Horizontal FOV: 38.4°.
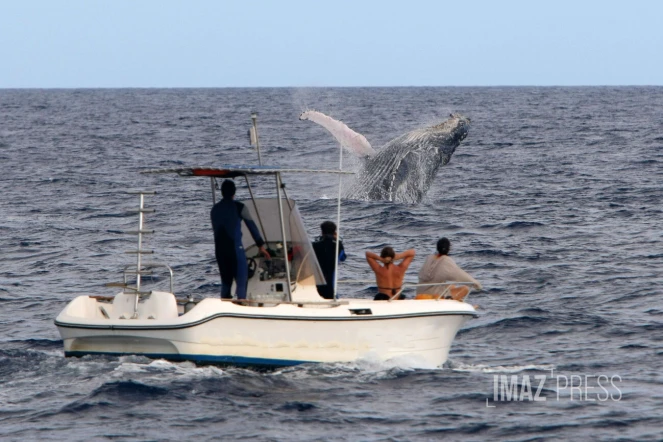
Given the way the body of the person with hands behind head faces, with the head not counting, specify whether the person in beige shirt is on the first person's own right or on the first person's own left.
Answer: on the first person's own right

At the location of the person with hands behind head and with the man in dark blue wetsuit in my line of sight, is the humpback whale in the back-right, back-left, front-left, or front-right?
back-right

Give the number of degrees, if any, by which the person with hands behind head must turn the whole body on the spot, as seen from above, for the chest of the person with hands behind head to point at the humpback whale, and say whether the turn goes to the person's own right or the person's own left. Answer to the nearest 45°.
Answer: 0° — they already face it

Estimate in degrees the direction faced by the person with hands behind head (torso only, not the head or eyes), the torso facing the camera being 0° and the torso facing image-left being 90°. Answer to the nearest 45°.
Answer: approximately 180°

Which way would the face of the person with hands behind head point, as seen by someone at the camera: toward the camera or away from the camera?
away from the camera

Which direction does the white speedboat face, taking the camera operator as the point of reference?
facing to the right of the viewer

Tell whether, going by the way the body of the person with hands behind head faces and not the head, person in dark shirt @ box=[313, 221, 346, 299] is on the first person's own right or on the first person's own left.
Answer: on the first person's own left

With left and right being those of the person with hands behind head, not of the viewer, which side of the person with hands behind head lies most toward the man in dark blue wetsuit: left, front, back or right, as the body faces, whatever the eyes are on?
left
